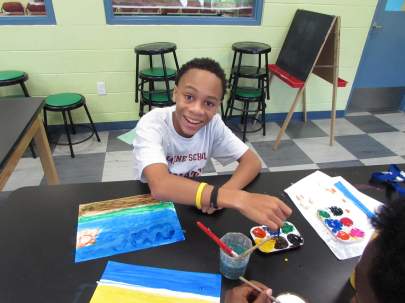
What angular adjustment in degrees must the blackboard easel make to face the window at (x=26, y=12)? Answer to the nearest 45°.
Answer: approximately 45° to its right

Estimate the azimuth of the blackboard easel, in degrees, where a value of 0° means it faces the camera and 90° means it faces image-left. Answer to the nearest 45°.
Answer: approximately 45°

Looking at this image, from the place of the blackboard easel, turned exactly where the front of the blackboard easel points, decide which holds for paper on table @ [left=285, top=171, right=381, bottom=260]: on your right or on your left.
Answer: on your left

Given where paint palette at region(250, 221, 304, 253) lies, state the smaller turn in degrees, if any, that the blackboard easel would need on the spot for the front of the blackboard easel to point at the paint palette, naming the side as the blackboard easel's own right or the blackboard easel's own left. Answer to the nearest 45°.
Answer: approximately 45° to the blackboard easel's own left

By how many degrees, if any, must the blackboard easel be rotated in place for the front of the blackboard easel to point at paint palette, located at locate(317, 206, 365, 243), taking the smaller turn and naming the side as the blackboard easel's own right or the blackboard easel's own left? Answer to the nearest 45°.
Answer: approximately 45° to the blackboard easel's own left

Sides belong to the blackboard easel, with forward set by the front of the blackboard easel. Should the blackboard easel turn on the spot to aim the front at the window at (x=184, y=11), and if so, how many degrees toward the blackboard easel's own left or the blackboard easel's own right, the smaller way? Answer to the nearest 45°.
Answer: approximately 45° to the blackboard easel's own right

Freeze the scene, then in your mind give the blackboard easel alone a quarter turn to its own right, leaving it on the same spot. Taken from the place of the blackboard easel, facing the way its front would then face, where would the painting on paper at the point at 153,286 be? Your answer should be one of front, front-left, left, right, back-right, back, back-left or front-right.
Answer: back-left

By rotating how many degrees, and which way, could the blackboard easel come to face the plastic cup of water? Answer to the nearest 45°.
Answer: approximately 45° to its left
